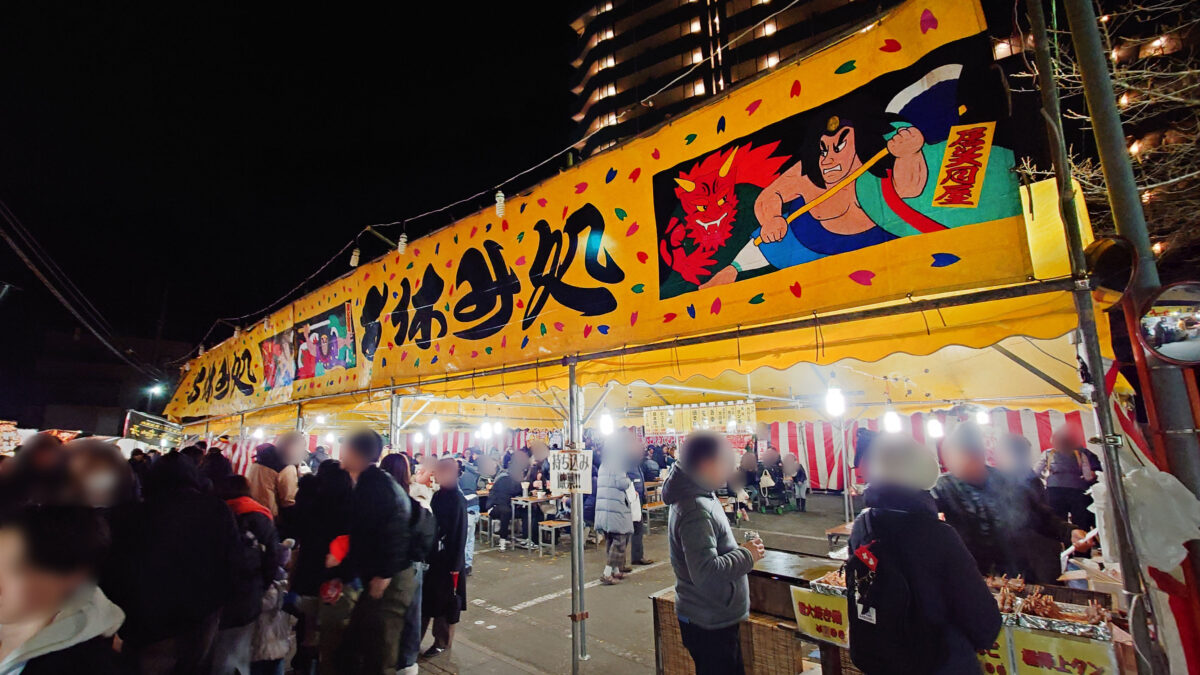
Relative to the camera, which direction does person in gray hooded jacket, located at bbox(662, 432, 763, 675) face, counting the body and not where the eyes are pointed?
to the viewer's right

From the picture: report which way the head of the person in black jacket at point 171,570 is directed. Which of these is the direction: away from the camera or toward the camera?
away from the camera

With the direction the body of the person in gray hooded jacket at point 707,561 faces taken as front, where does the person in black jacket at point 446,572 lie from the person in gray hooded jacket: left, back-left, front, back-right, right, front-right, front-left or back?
back-left

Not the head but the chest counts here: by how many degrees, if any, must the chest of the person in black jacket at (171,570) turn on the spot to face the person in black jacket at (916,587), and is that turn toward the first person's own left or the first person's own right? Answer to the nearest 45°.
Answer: approximately 135° to the first person's own right

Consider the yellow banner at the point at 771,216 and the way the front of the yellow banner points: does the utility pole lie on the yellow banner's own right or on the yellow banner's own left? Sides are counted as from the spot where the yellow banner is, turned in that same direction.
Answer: on the yellow banner's own left

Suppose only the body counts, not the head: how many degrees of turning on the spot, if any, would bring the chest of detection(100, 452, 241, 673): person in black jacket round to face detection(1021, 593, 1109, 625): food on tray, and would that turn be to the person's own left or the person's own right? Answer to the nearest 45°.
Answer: approximately 135° to the person's own right

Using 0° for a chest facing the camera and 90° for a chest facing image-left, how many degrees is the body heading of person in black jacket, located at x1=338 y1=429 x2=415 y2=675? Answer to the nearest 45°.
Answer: approximately 90°

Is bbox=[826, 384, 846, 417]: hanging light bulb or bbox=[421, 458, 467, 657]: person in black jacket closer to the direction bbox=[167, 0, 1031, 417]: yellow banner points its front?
the person in black jacket

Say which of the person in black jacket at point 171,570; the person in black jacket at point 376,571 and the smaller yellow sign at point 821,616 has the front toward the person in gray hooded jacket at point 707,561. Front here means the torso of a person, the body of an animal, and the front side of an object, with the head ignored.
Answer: the smaller yellow sign

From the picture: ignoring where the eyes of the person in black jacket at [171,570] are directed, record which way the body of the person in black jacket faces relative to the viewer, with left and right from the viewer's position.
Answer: facing away from the viewer

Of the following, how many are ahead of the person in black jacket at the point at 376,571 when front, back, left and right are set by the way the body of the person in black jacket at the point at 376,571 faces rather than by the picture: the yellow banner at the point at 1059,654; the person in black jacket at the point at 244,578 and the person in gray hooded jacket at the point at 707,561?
1
